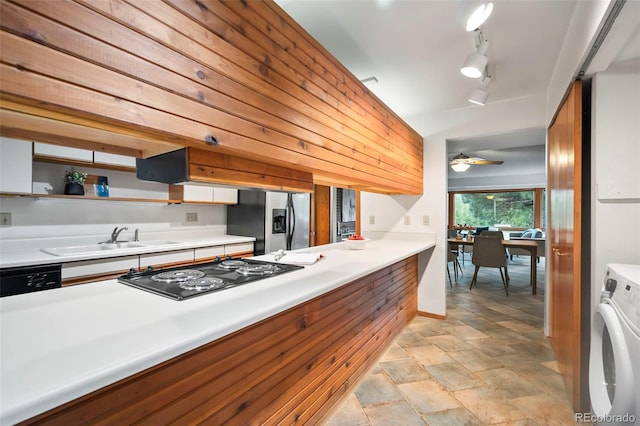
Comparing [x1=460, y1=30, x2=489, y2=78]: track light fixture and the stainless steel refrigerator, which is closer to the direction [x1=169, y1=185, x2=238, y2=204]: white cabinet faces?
the track light fixture

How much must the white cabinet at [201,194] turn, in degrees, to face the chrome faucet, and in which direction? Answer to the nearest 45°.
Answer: approximately 135° to its right

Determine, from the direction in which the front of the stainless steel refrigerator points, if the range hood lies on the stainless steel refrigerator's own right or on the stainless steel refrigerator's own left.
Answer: on the stainless steel refrigerator's own right

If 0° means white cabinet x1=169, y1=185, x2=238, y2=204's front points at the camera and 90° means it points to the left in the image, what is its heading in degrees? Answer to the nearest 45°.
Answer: approximately 315°

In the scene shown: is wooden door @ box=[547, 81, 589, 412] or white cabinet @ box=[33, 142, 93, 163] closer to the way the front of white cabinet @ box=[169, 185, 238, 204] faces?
the wooden door

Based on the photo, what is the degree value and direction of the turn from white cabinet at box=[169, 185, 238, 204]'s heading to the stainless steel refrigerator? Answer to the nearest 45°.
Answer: approximately 45° to its left

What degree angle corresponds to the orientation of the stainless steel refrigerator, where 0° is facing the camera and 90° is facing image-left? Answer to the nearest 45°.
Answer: approximately 315°
